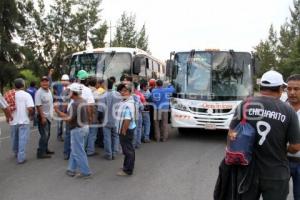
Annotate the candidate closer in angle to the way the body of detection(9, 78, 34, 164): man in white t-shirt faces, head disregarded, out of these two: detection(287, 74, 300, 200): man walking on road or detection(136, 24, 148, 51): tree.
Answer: the tree

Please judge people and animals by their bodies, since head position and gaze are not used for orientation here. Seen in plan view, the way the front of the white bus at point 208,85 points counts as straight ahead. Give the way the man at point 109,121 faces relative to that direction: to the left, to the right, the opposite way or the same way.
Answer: the opposite way

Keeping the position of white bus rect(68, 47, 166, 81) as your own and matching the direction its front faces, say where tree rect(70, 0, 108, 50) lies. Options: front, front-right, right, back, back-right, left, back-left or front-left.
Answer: back-right

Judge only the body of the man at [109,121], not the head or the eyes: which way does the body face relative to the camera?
away from the camera

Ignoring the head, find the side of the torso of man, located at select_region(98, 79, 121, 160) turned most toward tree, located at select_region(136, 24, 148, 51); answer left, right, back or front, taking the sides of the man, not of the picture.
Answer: front

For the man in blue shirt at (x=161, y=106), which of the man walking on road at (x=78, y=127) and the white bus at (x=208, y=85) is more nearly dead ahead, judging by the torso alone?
the white bus

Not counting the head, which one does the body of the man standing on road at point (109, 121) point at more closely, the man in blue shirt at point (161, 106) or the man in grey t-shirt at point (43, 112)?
the man in blue shirt

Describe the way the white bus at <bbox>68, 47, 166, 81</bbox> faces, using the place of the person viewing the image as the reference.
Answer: facing the viewer and to the left of the viewer

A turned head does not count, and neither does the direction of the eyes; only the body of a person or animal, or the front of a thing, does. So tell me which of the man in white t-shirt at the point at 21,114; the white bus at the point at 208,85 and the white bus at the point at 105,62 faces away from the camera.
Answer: the man in white t-shirt

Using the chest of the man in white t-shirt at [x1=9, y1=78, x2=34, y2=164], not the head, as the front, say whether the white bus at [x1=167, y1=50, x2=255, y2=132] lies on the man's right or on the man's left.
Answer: on the man's right

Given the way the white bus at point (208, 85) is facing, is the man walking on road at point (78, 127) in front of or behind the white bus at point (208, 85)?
in front

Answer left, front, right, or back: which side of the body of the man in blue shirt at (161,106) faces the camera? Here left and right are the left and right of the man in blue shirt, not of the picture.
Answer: back

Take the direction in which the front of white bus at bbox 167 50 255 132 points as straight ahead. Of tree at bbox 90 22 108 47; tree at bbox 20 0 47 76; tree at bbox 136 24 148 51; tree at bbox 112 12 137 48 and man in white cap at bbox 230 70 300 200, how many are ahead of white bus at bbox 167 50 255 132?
1

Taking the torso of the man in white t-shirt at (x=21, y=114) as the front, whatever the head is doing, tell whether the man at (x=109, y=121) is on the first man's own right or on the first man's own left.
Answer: on the first man's own right

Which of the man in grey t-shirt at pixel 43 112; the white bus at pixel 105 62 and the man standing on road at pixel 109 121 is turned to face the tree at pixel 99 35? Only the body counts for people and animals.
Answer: the man standing on road

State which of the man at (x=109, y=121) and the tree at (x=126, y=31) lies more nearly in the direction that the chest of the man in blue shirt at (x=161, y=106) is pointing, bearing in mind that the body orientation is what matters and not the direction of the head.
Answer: the tree
